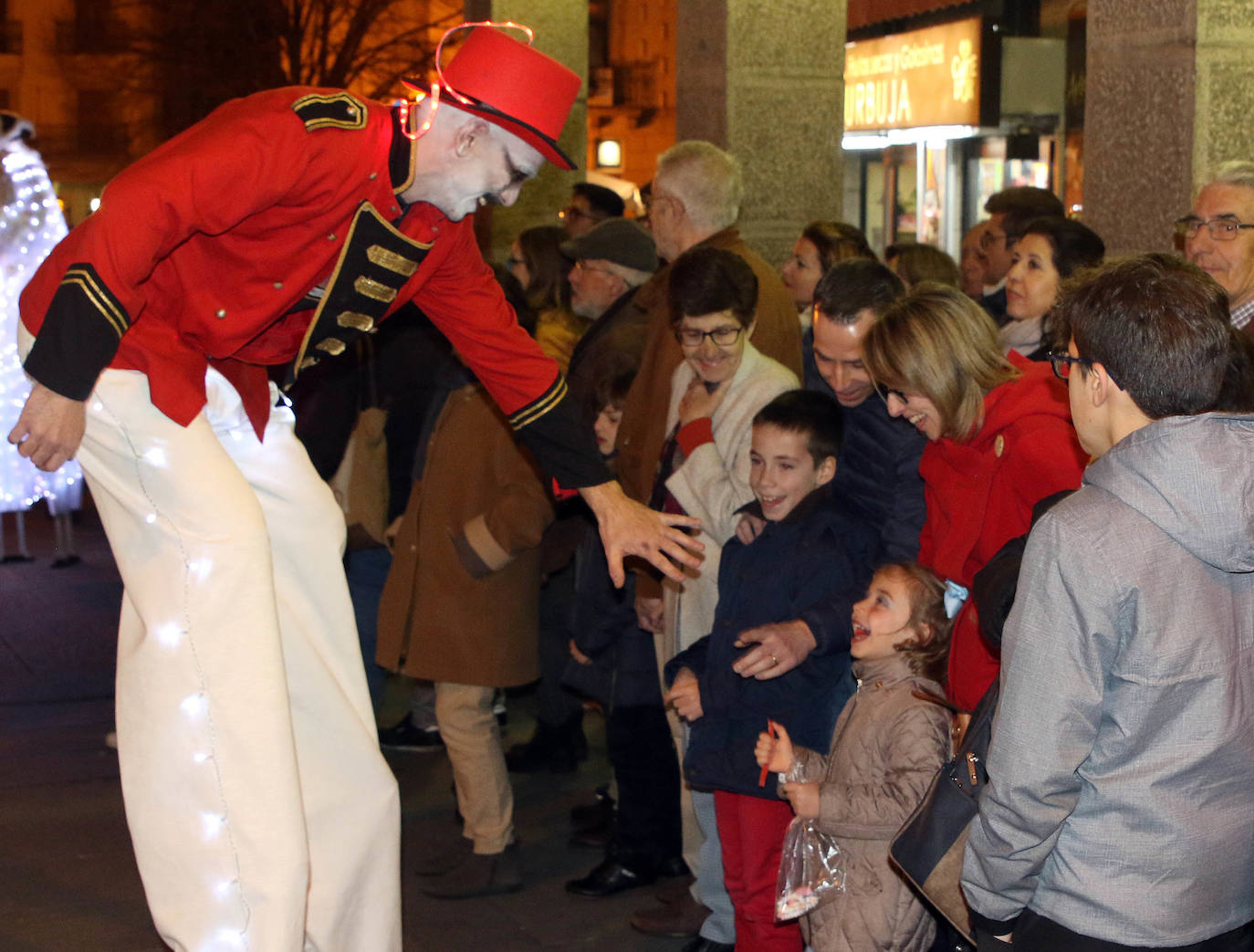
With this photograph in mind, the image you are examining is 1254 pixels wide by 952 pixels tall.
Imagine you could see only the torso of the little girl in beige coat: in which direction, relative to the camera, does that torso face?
to the viewer's left

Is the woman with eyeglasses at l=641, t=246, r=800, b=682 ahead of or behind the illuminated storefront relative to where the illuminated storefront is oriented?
ahead

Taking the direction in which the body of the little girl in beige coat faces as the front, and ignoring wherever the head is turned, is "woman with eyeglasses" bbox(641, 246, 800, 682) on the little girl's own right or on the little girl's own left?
on the little girl's own right

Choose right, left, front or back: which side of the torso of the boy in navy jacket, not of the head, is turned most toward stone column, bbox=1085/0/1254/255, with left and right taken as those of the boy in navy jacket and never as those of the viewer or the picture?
back

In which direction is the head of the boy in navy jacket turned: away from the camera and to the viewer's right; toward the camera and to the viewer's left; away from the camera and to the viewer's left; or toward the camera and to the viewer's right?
toward the camera and to the viewer's left

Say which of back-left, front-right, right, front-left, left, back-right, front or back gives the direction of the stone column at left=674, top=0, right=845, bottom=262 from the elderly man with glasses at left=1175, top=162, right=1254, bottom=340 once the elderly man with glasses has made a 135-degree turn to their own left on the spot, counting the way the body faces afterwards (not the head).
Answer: back-left

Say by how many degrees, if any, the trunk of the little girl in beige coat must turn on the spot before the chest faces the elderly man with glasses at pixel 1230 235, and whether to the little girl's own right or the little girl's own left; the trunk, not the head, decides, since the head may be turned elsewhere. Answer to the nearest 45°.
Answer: approximately 135° to the little girl's own right

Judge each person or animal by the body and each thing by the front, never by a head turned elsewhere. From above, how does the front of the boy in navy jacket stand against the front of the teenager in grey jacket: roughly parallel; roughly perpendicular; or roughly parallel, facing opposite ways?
roughly perpendicular
